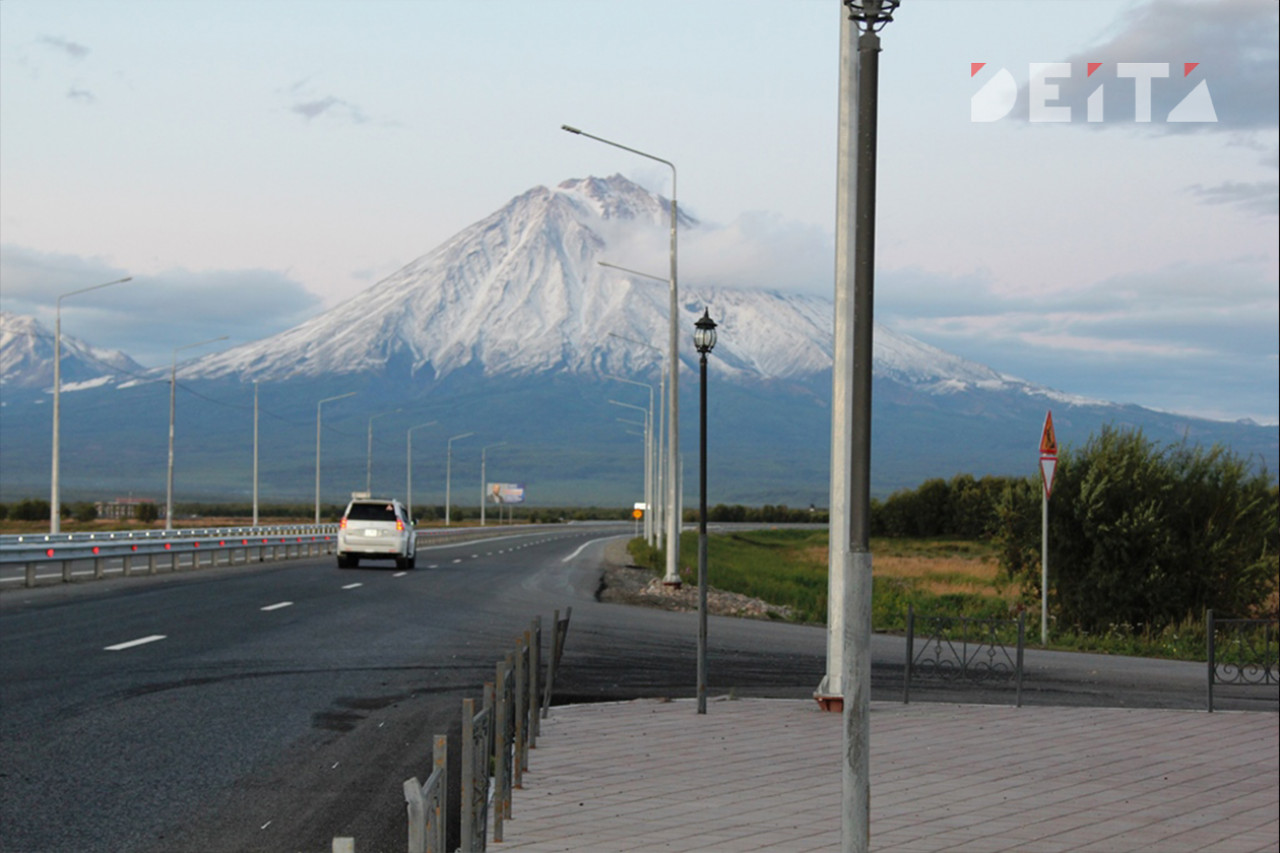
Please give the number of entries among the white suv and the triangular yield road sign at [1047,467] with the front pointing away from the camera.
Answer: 1

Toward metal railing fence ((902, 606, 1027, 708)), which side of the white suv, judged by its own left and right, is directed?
back

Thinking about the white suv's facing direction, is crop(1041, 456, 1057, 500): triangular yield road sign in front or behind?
behind

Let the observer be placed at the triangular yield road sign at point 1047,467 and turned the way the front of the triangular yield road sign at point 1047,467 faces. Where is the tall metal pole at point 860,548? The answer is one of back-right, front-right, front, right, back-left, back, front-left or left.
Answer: front-right

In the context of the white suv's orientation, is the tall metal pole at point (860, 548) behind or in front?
behind

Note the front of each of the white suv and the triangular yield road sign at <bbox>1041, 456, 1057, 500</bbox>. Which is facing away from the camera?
the white suv

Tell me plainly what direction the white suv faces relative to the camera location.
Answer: facing away from the viewer

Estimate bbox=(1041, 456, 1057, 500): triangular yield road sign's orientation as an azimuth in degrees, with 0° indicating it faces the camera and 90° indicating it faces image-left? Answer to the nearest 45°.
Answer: approximately 315°

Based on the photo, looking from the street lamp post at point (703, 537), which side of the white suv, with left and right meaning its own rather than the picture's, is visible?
back

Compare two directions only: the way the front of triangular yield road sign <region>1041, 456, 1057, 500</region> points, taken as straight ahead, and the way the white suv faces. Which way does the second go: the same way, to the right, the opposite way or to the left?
the opposite way

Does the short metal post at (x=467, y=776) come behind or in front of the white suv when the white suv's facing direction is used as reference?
behind

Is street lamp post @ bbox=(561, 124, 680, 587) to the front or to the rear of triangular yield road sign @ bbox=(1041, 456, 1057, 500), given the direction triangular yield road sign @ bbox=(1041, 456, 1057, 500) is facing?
to the rear

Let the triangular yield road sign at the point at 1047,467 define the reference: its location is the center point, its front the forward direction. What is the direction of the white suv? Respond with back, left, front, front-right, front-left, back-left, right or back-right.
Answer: back
